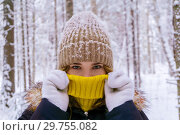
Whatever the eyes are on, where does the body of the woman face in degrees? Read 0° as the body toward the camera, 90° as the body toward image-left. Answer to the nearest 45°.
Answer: approximately 0°

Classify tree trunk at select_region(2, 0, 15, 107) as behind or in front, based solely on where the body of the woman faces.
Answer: behind
